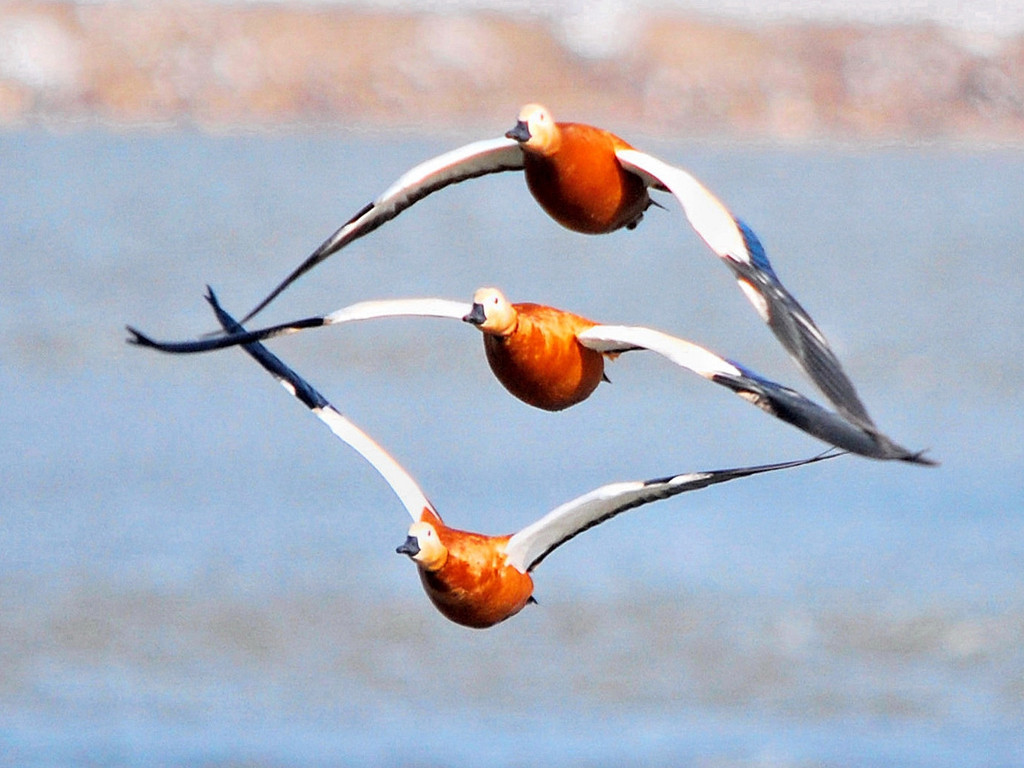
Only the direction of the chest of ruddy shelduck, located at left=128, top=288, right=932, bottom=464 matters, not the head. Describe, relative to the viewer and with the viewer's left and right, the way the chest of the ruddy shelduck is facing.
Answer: facing the viewer and to the left of the viewer

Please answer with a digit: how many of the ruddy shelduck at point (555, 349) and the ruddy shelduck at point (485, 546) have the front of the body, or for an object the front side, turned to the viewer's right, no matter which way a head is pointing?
0

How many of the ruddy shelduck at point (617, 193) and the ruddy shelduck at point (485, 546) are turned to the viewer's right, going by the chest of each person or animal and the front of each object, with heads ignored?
0
